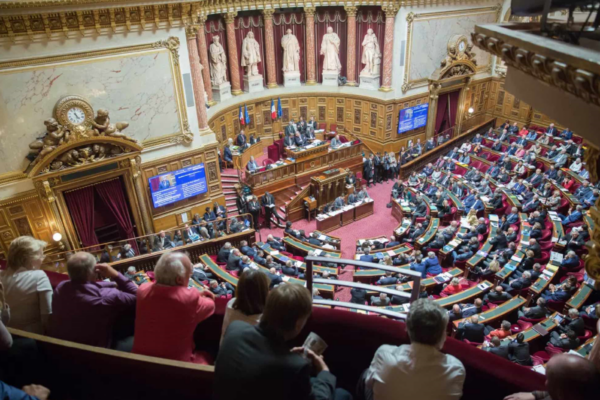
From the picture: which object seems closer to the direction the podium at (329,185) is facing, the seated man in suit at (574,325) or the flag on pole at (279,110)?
the seated man in suit

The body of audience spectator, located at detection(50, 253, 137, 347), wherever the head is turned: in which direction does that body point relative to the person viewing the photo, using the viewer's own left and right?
facing away from the viewer and to the right of the viewer

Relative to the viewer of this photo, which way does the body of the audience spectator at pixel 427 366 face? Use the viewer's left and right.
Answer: facing away from the viewer

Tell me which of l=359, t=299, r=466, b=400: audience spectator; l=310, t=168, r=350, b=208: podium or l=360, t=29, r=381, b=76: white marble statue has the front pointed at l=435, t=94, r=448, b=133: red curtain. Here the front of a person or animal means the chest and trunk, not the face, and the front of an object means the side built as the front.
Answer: the audience spectator

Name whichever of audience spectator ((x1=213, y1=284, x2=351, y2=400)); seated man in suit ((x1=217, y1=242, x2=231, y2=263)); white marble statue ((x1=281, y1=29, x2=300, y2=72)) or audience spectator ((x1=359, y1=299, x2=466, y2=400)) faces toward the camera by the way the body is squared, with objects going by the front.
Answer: the white marble statue

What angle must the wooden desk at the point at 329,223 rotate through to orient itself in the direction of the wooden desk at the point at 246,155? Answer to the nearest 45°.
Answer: approximately 180°

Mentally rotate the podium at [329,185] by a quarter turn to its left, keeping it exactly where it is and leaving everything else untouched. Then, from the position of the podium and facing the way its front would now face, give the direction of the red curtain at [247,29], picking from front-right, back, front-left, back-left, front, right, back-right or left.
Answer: left

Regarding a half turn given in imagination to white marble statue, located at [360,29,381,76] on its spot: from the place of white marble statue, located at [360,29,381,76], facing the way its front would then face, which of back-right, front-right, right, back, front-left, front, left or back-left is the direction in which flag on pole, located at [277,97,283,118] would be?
left

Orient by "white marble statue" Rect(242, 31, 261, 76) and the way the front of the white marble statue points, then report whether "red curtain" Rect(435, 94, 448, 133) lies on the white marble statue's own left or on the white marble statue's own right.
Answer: on the white marble statue's own left

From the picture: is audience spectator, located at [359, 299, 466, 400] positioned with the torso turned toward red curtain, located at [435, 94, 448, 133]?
yes

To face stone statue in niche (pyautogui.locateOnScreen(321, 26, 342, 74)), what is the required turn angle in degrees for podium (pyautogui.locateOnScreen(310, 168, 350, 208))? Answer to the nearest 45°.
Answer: approximately 135° to its left

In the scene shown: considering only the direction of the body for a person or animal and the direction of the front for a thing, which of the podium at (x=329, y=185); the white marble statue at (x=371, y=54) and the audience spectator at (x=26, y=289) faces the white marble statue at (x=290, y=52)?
the audience spectator

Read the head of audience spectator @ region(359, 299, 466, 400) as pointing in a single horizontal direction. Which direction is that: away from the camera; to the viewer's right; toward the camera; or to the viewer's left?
away from the camera
